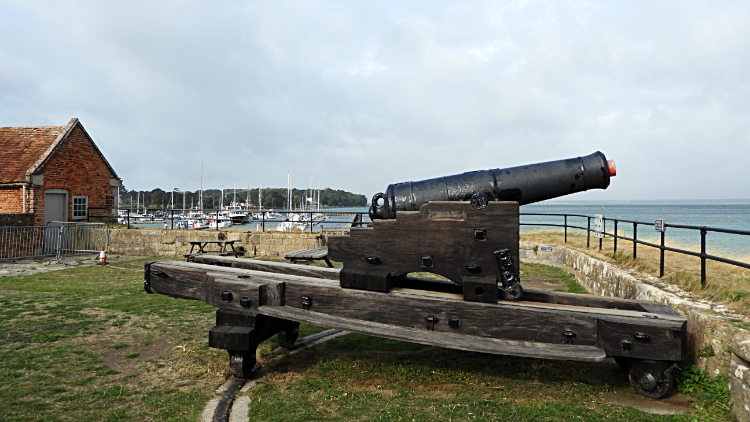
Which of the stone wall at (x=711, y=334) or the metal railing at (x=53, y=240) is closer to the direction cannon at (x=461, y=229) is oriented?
the stone wall

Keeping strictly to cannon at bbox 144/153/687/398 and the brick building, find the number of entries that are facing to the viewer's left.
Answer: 0

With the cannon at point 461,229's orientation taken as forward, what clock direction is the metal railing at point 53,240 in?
The metal railing is roughly at 7 o'clock from the cannon.

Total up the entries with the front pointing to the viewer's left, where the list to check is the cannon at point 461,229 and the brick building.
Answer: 0

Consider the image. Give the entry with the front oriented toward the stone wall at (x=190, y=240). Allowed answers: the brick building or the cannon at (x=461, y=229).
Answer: the brick building

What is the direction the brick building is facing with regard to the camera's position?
facing the viewer and to the right of the viewer

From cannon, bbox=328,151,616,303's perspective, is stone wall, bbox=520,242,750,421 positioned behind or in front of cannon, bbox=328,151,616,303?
in front

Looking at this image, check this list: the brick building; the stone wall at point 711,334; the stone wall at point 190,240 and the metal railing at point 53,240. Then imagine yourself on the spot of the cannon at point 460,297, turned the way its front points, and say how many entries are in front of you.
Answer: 1

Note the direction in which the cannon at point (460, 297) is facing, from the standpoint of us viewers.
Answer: facing to the right of the viewer

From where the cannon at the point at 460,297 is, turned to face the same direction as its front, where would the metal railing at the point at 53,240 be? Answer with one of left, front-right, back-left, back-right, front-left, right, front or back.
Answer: back-left
